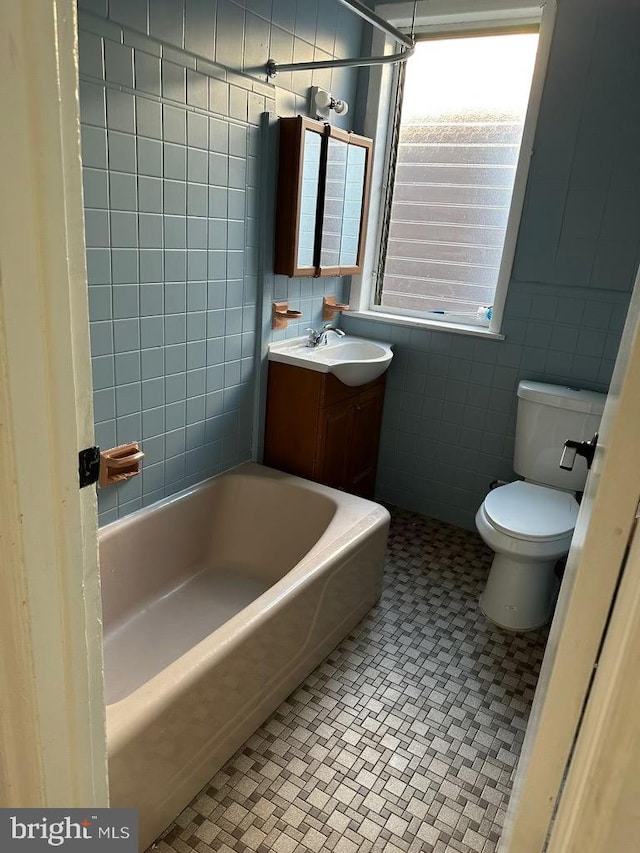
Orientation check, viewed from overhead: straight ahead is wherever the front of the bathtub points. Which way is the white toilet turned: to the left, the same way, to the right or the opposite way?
to the right

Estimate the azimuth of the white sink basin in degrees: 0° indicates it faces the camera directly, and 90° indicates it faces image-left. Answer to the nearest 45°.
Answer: approximately 315°

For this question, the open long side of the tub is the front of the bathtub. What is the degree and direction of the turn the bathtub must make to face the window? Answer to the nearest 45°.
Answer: approximately 90° to its left

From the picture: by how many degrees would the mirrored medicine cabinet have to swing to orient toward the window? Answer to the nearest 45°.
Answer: approximately 90° to its left
